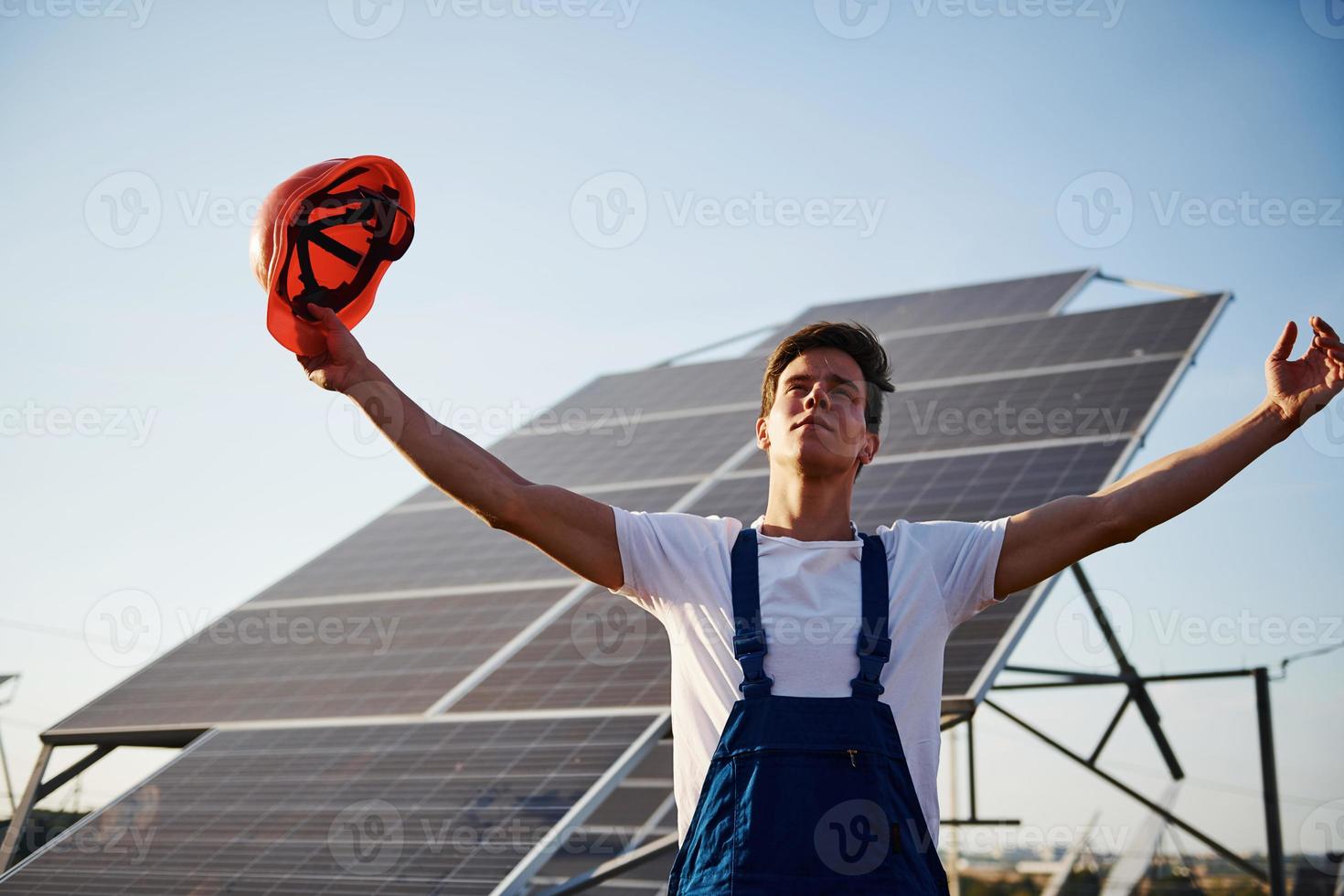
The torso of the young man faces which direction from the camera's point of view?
toward the camera

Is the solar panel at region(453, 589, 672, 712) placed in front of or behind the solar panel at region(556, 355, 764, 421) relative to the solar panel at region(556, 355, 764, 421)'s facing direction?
in front

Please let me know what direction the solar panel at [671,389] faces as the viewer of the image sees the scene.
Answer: facing the viewer and to the left of the viewer

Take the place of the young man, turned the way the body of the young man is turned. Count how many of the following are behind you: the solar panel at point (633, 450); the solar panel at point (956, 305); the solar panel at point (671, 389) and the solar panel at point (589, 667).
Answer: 4

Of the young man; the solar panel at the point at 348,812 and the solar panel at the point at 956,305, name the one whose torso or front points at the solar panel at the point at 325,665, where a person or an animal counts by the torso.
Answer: the solar panel at the point at 956,305

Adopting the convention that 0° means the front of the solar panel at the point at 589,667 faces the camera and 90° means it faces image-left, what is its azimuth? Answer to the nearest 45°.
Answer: approximately 45°

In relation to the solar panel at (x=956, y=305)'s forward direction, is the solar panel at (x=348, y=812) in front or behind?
in front

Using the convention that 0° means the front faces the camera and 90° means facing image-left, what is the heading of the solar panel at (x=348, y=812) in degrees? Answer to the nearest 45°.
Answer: approximately 45°

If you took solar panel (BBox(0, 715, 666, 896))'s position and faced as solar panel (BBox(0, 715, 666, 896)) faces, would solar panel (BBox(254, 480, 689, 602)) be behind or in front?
behind
